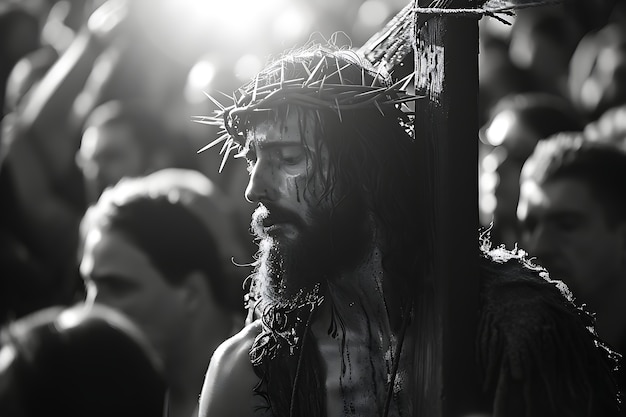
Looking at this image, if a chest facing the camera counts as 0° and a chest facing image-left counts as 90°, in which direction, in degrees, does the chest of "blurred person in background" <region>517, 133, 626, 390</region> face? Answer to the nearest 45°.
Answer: approximately 45°

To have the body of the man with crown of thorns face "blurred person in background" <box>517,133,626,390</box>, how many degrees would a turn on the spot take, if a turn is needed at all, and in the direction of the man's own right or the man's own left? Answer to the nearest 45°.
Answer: approximately 180°

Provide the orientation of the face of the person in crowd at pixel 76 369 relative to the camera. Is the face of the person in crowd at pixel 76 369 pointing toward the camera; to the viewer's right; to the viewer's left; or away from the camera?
away from the camera

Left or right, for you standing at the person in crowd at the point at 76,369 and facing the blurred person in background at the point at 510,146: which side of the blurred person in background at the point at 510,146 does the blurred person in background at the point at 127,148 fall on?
left

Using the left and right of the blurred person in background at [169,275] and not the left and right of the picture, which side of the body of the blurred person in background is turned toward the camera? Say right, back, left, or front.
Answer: left

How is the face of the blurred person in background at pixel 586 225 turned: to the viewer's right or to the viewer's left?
to the viewer's left

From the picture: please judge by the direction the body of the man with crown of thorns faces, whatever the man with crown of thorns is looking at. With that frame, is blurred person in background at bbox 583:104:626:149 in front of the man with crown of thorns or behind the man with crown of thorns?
behind
